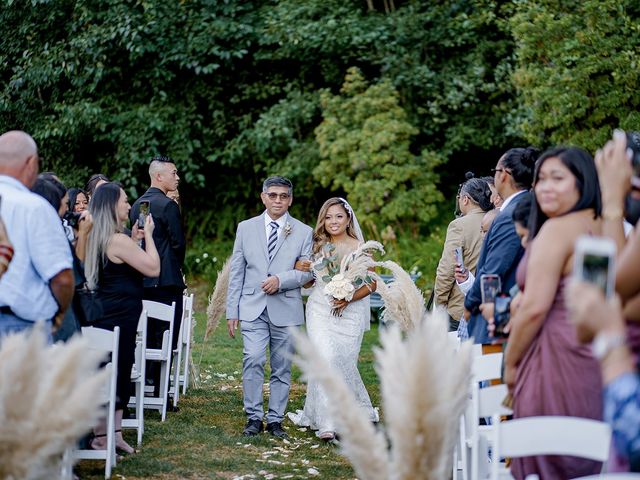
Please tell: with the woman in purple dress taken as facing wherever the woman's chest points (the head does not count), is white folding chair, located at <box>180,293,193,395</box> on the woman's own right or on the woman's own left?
on the woman's own right

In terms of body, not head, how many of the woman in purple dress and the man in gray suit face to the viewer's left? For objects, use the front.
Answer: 1

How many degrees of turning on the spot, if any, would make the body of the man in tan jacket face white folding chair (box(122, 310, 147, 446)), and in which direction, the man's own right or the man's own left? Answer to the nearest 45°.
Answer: approximately 45° to the man's own left

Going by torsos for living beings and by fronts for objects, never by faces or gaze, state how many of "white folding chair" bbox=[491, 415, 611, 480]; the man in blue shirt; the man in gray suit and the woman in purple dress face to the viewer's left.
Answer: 1

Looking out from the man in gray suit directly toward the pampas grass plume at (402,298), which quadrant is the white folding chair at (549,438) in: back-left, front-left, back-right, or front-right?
front-right

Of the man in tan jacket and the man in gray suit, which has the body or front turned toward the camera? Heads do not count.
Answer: the man in gray suit

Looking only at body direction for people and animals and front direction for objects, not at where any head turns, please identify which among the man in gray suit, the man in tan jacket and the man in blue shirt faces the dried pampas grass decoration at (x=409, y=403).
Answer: the man in gray suit

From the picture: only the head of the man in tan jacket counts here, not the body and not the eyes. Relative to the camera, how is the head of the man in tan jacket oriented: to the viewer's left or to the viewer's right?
to the viewer's left

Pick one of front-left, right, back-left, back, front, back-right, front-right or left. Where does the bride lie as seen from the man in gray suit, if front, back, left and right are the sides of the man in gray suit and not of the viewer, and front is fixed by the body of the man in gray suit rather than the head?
left

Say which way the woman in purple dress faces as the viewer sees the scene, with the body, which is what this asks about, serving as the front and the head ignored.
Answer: to the viewer's left

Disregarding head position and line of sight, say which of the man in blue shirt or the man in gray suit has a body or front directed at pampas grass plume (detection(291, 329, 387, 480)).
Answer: the man in gray suit

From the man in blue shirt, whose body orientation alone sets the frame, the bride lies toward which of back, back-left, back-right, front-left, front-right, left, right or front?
front

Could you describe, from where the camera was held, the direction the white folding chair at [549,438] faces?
facing the viewer

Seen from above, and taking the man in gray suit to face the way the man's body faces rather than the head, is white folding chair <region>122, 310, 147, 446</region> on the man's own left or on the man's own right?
on the man's own right

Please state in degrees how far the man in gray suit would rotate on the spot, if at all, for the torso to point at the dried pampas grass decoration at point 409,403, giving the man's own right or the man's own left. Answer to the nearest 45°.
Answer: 0° — they already face it

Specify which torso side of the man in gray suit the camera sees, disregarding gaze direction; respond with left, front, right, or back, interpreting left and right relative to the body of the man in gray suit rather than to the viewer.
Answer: front
